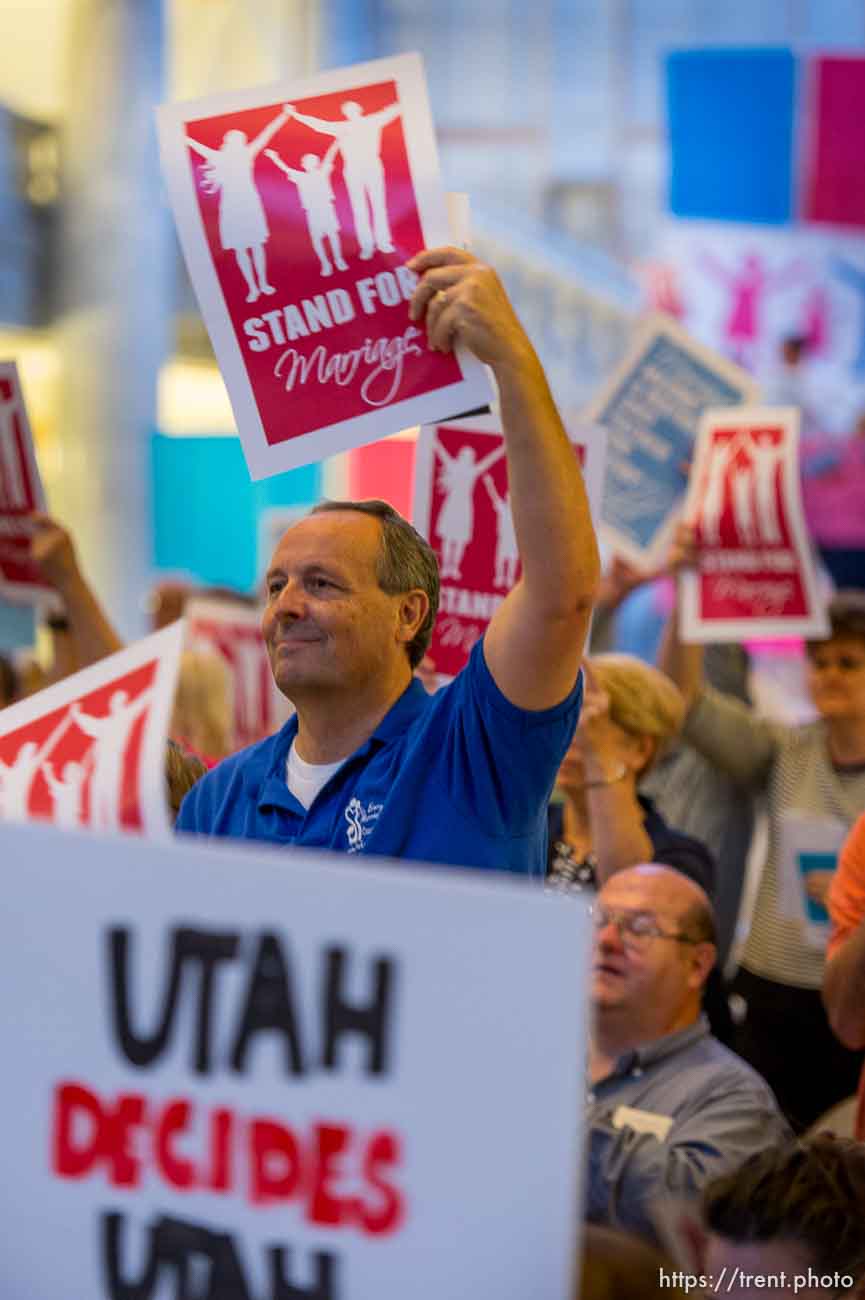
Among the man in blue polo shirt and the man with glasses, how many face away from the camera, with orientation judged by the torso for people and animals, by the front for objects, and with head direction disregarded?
0

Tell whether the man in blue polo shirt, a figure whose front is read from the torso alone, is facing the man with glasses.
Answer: no

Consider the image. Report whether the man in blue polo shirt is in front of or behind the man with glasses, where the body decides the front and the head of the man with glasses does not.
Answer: in front

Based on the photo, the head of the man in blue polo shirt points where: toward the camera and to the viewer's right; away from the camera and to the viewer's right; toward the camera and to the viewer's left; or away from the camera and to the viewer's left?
toward the camera and to the viewer's left

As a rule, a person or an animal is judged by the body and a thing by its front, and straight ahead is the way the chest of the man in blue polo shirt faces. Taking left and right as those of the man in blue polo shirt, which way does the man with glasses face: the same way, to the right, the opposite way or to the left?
the same way

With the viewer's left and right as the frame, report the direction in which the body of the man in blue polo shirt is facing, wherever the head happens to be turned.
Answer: facing the viewer and to the left of the viewer
